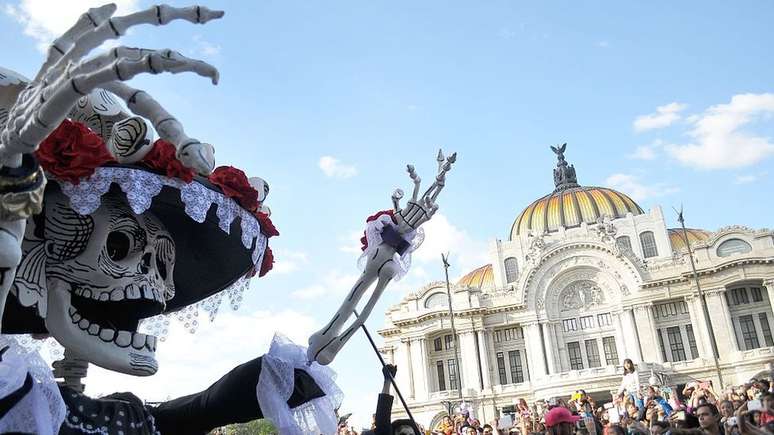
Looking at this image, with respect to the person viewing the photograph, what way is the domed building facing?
facing the viewer

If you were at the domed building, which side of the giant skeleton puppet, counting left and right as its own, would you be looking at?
left

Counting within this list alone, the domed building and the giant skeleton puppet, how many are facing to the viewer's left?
0

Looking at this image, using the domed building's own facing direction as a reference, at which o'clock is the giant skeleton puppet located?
The giant skeleton puppet is roughly at 12 o'clock from the domed building.

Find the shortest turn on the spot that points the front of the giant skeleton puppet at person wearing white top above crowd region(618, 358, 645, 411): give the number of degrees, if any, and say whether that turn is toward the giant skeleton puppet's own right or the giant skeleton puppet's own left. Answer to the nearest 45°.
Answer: approximately 90° to the giant skeleton puppet's own left

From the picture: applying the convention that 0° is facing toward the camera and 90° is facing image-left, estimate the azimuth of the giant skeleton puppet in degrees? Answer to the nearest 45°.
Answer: approximately 315°
